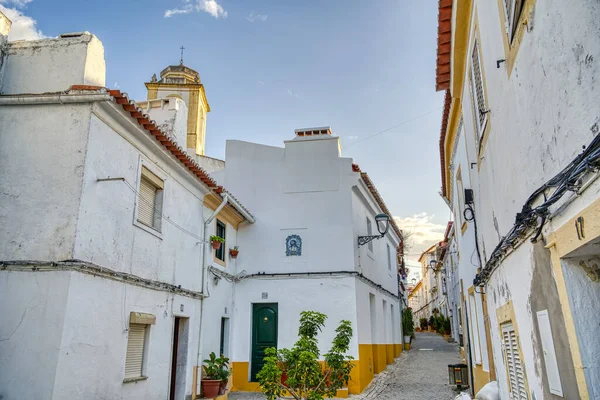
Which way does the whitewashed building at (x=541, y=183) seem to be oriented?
to the viewer's left

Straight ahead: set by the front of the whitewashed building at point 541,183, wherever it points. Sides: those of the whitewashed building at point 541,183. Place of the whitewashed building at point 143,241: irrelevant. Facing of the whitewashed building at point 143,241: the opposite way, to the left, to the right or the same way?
the opposite way

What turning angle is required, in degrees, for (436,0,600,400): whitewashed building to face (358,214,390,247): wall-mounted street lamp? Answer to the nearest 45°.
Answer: approximately 90° to its right

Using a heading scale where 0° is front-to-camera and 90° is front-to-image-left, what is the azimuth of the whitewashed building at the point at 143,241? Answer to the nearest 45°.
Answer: approximately 315°

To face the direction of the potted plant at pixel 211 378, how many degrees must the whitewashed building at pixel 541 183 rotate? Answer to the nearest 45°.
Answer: approximately 45° to its right

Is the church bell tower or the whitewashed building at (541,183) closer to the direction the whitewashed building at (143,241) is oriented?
the whitewashed building

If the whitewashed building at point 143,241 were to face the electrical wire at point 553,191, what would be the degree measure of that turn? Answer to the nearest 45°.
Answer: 0° — it already faces it

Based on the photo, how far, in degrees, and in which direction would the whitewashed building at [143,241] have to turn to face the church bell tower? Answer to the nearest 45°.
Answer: approximately 135° to its left

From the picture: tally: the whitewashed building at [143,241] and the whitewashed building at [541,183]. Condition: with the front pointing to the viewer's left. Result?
1

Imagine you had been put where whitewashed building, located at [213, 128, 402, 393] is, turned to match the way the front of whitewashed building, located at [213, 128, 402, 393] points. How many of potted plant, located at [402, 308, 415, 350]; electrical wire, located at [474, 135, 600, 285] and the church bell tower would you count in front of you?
1

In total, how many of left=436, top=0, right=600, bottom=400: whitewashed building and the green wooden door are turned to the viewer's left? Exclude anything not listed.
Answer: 1

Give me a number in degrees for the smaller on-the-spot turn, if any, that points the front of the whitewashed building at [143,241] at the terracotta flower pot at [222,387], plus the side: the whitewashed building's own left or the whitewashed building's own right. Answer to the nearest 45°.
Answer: approximately 90° to the whitewashed building's own left

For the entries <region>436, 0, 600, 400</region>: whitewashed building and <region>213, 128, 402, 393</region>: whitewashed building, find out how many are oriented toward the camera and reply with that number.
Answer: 1
